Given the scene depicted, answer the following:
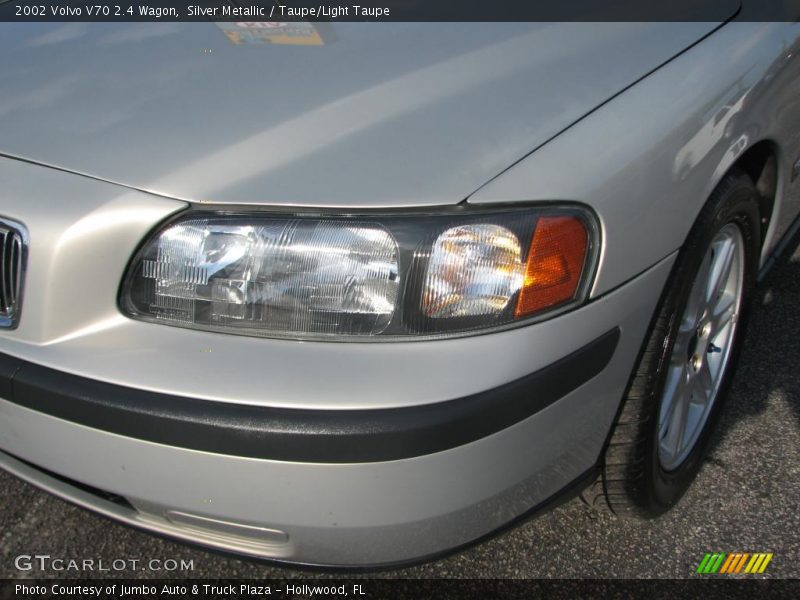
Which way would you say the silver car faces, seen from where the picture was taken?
facing the viewer and to the left of the viewer
